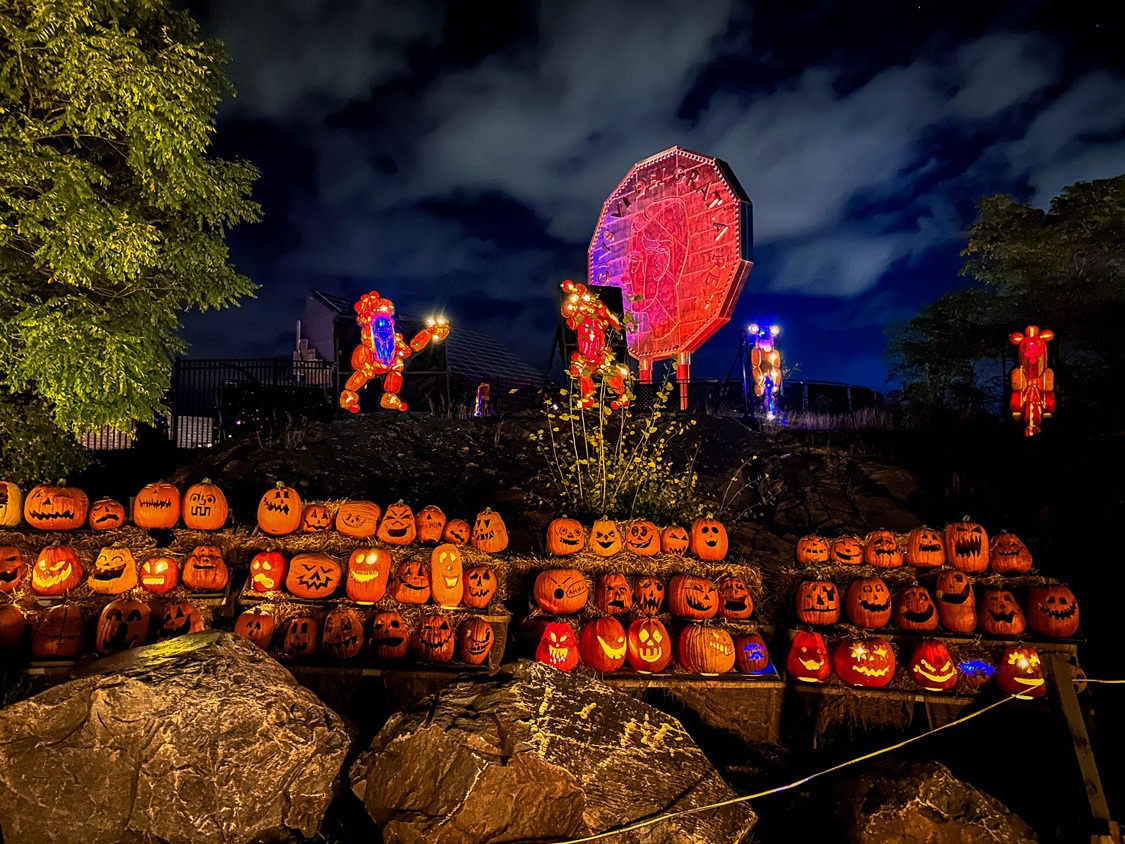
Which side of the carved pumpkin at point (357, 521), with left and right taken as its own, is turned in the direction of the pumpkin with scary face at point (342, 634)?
front

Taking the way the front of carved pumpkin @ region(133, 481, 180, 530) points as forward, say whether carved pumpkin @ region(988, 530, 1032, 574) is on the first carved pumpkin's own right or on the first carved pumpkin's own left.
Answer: on the first carved pumpkin's own left

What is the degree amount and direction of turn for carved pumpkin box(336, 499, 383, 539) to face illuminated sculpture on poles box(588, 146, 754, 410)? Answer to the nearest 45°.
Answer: approximately 135° to its left

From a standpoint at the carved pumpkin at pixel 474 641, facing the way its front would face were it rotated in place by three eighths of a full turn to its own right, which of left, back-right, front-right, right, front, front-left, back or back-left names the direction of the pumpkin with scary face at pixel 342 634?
front-left
